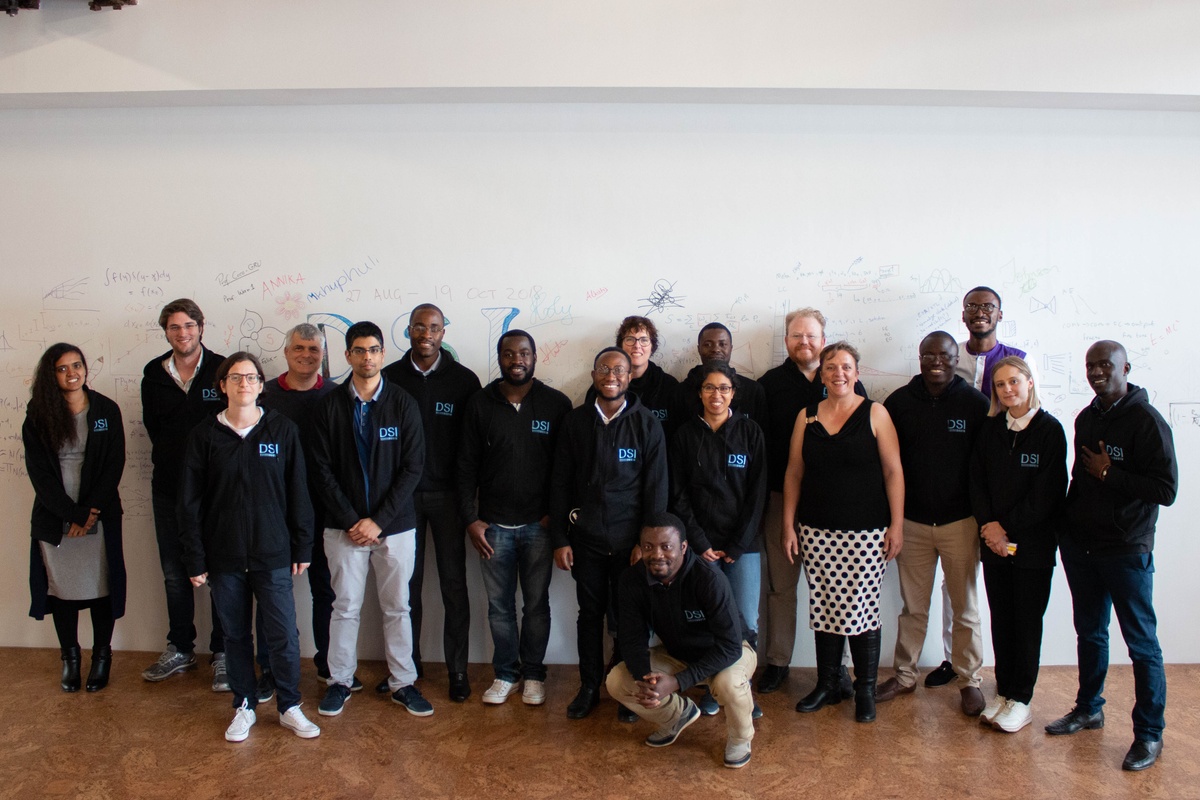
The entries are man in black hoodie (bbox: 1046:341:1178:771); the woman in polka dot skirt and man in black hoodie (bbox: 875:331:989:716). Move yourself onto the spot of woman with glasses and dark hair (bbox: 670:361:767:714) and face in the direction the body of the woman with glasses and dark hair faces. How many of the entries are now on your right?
0

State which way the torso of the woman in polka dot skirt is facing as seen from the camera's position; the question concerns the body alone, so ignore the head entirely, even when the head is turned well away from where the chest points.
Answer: toward the camera

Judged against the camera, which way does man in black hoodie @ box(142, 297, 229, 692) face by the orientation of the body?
toward the camera

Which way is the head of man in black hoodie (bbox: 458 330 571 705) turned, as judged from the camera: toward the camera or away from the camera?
toward the camera

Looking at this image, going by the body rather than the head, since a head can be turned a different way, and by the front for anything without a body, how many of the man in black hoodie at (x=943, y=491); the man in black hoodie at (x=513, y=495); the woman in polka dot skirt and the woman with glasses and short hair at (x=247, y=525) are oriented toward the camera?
4

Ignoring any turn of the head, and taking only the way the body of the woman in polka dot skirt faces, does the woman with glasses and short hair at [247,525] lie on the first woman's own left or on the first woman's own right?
on the first woman's own right

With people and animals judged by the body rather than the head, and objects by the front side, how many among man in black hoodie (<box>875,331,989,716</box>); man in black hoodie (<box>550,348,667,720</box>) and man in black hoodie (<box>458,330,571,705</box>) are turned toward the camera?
3

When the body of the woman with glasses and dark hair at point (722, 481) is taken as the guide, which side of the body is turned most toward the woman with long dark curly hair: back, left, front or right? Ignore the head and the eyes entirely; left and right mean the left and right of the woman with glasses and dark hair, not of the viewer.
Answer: right

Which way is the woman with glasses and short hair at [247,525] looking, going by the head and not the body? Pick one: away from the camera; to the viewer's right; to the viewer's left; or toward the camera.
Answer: toward the camera

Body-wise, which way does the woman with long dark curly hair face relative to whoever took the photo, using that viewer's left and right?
facing the viewer

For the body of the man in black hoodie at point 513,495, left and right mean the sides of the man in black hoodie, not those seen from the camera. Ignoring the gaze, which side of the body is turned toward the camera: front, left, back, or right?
front

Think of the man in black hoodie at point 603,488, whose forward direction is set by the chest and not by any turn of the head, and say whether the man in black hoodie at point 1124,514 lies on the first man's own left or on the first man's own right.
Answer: on the first man's own left

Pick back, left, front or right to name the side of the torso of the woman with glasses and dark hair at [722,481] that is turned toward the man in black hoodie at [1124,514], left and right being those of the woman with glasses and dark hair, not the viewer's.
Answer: left

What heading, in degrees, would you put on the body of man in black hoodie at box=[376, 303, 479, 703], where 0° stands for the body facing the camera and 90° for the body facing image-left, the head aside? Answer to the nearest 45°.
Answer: approximately 0°
